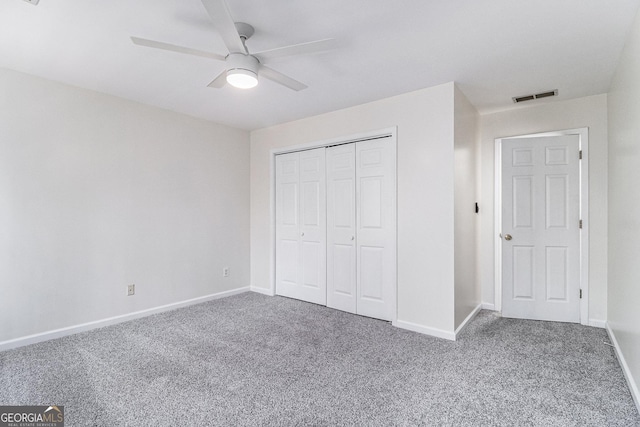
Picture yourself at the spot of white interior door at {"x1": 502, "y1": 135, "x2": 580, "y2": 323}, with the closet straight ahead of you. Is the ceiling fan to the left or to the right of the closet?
left

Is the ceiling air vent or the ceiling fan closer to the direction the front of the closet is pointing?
the ceiling fan

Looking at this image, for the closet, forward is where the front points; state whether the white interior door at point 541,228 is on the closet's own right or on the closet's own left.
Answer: on the closet's own left

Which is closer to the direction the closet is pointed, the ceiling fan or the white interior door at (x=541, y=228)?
the ceiling fan

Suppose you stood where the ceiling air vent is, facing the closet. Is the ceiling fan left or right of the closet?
left

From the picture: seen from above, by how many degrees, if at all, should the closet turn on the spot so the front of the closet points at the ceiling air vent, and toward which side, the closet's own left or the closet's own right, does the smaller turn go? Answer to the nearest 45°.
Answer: approximately 135° to the closet's own left

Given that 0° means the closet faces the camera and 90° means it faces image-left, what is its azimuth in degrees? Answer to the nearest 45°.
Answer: approximately 45°

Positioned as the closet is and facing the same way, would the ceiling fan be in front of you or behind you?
in front

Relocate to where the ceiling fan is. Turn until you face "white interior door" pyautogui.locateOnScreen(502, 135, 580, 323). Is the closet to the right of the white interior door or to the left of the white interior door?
left
